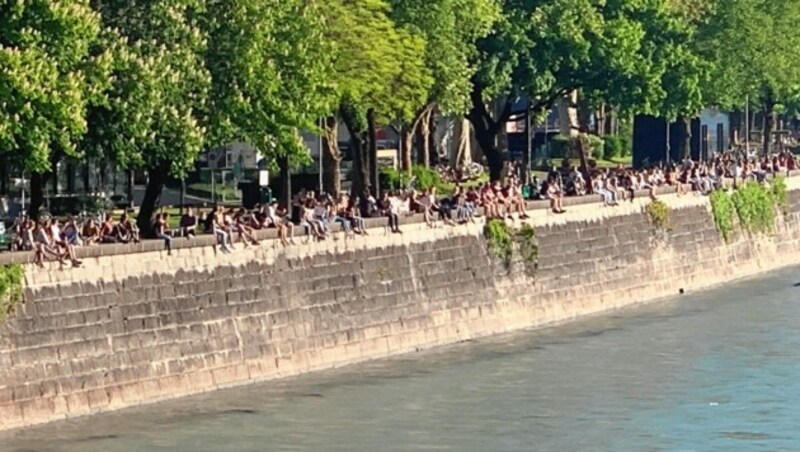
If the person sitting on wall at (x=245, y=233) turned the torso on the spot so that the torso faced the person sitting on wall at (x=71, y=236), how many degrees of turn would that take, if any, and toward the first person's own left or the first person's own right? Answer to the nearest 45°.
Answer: approximately 90° to the first person's own right

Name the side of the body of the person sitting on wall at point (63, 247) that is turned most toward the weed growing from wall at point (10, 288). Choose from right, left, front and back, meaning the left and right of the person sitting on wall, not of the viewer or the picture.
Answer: right

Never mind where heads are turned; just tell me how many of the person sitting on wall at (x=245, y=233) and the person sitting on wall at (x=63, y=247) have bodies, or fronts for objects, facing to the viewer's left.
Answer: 0

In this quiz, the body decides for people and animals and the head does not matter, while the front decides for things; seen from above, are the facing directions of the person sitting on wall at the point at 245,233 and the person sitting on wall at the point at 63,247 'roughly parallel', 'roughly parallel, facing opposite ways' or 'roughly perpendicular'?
roughly parallel

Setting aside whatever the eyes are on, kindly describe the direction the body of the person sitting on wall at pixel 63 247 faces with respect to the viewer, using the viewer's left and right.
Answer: facing the viewer and to the right of the viewer

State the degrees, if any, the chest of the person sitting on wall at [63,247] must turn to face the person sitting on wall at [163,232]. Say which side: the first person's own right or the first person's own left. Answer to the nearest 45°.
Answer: approximately 90° to the first person's own left

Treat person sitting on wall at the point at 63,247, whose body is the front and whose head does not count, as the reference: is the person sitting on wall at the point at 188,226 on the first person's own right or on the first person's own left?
on the first person's own left
